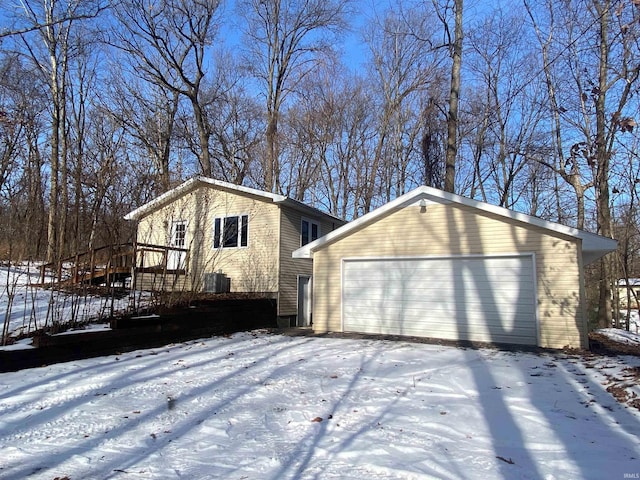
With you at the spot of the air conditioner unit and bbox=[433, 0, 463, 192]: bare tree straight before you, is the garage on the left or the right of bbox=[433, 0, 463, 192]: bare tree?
right

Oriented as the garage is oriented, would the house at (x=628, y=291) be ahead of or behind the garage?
behind

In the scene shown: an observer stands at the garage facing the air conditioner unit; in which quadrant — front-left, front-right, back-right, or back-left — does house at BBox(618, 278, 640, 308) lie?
back-right

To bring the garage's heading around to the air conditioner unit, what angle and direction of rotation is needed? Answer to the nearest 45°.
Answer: approximately 90° to its right

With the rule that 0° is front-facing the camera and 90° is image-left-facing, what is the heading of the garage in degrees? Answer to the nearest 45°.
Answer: approximately 0°

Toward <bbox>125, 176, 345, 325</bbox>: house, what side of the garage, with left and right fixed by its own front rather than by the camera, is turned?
right
